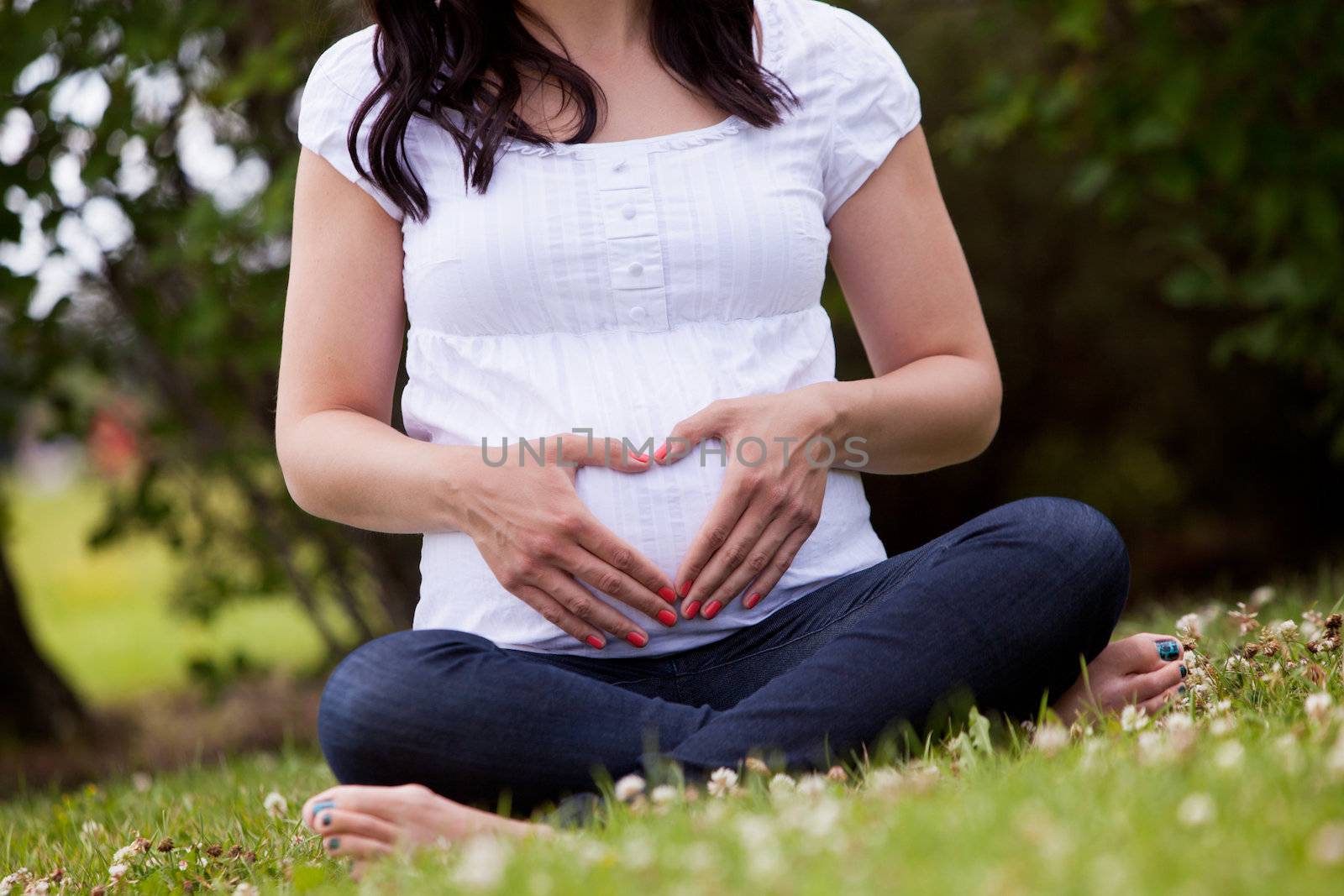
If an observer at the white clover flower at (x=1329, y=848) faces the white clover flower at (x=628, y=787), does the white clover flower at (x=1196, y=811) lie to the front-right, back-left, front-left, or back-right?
front-right

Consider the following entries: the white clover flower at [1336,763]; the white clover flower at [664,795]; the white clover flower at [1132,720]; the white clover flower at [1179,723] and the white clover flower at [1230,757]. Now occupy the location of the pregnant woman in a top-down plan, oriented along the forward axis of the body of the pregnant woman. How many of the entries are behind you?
0

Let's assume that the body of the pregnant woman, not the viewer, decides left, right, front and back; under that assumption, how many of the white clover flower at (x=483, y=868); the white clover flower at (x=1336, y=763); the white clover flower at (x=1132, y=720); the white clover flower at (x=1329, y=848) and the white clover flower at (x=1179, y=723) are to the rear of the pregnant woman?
0

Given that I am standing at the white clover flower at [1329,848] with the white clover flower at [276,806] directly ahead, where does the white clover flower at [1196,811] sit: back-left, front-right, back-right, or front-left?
front-right

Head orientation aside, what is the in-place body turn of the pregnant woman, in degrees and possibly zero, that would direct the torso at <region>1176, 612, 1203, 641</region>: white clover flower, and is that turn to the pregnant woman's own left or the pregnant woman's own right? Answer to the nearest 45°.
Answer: approximately 90° to the pregnant woman's own left

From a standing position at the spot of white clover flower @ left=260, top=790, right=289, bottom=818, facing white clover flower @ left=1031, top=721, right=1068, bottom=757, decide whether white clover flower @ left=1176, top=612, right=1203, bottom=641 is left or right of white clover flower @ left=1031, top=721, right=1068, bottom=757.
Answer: left

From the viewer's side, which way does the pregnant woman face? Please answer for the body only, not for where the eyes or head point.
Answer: toward the camera

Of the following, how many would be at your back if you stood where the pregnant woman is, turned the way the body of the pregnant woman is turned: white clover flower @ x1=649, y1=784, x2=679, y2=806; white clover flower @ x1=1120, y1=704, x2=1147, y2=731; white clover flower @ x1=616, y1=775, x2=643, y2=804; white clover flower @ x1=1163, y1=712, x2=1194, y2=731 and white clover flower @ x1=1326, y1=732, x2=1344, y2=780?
0

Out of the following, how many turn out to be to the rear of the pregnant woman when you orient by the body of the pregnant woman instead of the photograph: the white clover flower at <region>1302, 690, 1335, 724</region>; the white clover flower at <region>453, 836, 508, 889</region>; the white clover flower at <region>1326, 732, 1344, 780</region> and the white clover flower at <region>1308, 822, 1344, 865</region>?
0

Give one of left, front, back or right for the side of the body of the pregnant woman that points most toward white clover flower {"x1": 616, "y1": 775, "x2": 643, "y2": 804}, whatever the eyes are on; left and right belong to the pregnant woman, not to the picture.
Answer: front

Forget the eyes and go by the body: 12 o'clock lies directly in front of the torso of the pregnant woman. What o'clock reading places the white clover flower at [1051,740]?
The white clover flower is roughly at 11 o'clock from the pregnant woman.

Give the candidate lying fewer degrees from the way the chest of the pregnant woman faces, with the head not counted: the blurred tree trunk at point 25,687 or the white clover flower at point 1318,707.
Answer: the white clover flower

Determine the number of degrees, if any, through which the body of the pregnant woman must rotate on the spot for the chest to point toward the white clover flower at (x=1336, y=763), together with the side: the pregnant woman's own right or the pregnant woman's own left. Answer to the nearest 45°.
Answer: approximately 45° to the pregnant woman's own left

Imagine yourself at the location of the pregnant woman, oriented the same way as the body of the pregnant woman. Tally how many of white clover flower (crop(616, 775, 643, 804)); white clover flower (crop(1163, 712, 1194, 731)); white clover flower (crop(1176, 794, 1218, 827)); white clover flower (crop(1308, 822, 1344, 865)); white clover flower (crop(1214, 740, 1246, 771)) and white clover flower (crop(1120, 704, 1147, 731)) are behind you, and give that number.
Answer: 0

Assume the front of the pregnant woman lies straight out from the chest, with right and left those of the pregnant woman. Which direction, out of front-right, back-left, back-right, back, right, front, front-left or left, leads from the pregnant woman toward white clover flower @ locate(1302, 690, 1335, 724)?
front-left

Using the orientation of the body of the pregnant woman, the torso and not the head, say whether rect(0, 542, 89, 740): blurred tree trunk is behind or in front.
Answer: behind

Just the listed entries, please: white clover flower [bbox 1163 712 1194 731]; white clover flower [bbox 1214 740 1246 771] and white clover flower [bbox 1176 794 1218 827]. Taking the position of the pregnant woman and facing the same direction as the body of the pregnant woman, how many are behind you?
0
